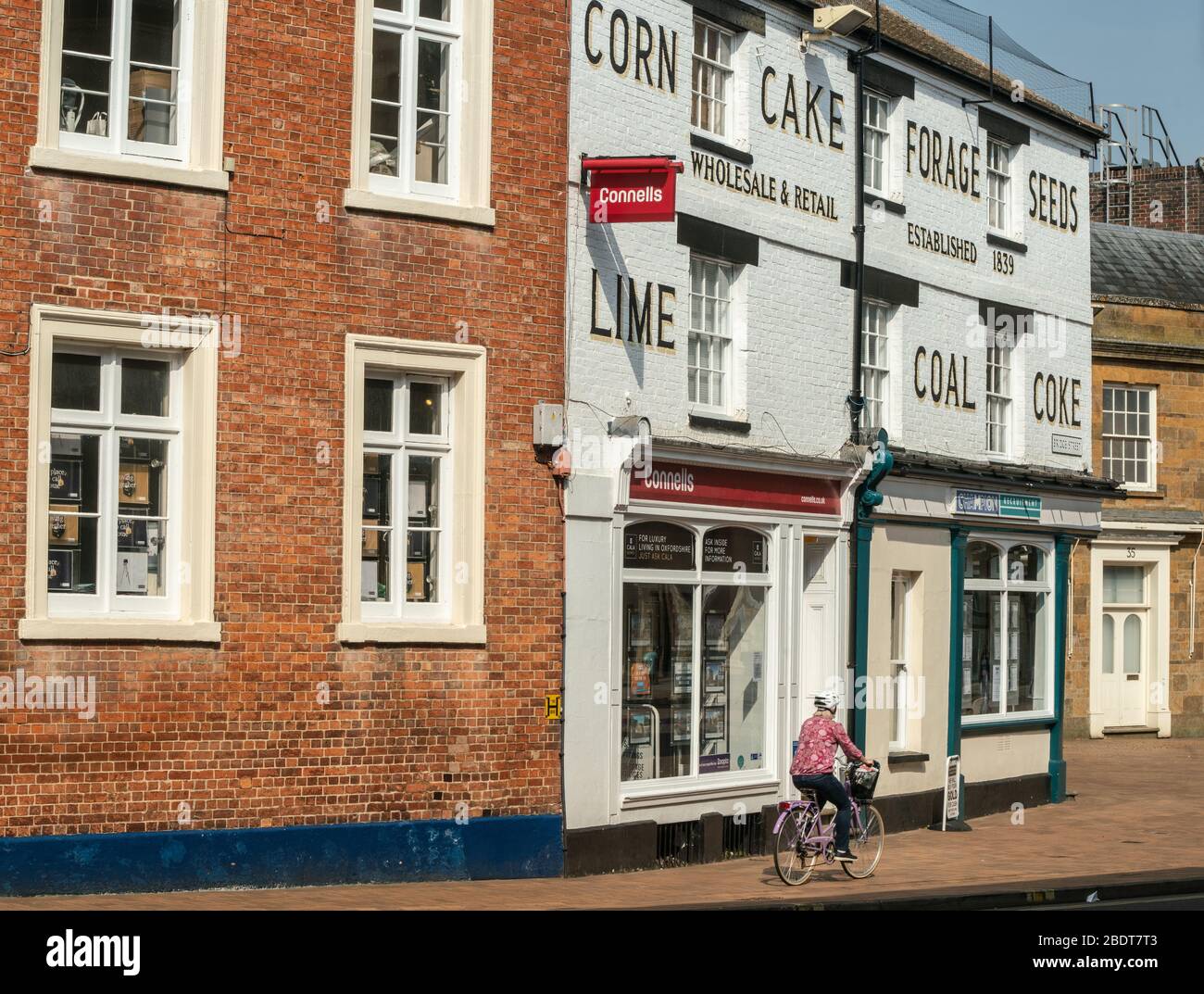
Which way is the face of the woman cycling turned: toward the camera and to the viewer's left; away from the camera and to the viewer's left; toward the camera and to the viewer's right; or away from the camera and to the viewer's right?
away from the camera and to the viewer's right

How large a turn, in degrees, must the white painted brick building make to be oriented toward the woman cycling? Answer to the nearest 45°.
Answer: approximately 45° to its right

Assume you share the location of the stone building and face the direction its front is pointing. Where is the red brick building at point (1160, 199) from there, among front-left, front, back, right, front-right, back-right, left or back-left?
back

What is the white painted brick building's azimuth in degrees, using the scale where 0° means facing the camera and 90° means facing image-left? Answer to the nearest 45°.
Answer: approximately 315°

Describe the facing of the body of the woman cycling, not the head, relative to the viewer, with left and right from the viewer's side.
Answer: facing away from the viewer and to the right of the viewer

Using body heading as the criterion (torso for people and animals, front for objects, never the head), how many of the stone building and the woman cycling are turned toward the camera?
1

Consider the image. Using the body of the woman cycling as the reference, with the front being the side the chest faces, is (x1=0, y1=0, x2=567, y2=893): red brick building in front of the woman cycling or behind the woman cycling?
behind

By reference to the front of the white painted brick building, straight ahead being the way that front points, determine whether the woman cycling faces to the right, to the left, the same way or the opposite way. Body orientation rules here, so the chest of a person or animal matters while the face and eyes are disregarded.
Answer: to the left
